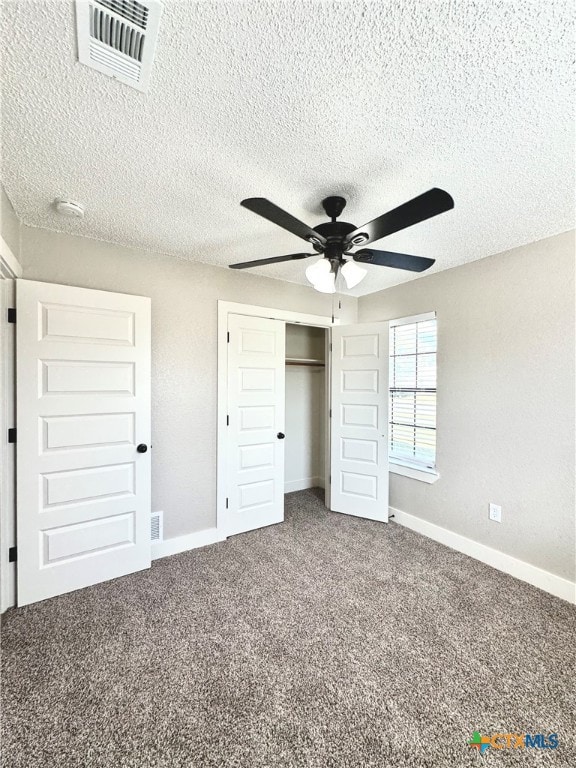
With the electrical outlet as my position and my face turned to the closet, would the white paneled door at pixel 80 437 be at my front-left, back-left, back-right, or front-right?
front-left

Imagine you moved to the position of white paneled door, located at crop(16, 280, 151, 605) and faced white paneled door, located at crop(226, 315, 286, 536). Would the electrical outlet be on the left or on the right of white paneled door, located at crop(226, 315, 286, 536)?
right

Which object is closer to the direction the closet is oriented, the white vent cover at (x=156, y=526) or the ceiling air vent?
the ceiling air vent

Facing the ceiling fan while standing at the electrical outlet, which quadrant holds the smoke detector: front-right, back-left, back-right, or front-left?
front-right

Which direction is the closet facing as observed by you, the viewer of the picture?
facing the viewer and to the right of the viewer

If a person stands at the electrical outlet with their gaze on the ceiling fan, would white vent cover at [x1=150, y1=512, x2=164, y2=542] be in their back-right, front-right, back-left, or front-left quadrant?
front-right

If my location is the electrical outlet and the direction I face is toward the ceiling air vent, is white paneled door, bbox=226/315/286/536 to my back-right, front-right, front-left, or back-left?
front-right

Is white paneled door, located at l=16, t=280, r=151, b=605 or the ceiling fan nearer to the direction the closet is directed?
the ceiling fan

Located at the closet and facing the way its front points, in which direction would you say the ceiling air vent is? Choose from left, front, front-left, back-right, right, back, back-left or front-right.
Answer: front-right

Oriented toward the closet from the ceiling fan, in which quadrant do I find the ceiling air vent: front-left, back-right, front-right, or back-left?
back-left

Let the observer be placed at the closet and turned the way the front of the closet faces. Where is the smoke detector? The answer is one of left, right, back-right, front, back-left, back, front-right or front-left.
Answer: right

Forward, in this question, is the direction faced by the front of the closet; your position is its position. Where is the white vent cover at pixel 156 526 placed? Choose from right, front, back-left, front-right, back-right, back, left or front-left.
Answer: right

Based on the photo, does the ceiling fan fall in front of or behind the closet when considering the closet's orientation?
in front

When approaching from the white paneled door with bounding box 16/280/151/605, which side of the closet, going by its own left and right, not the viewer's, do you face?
right

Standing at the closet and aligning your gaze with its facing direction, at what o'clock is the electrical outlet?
The electrical outlet is roughly at 11 o'clock from the closet.
